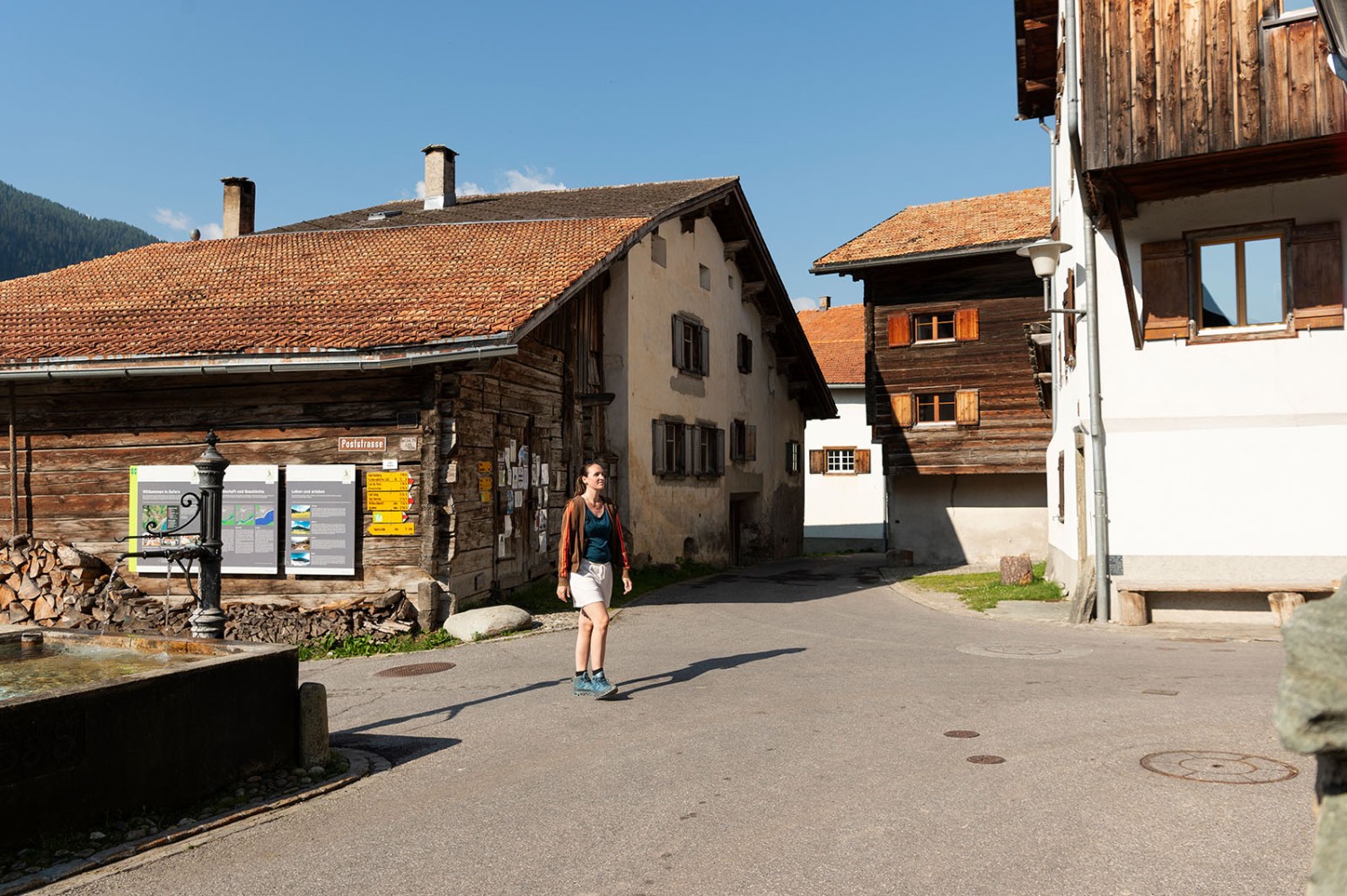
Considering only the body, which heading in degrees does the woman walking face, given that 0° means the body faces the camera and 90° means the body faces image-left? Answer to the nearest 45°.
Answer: approximately 315°

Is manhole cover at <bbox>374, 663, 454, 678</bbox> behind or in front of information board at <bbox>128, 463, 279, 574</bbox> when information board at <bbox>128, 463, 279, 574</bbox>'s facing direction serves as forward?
in front

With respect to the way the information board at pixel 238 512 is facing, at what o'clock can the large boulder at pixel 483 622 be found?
The large boulder is roughly at 10 o'clock from the information board.

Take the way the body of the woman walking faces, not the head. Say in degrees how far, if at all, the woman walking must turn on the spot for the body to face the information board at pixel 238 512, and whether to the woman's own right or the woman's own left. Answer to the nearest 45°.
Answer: approximately 180°

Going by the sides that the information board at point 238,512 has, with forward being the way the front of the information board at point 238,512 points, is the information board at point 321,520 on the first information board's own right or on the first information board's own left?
on the first information board's own left

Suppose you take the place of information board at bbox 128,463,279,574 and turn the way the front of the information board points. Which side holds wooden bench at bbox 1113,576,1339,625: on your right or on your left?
on your left

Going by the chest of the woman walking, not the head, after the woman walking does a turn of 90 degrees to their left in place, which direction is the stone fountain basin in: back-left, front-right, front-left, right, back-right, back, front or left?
back

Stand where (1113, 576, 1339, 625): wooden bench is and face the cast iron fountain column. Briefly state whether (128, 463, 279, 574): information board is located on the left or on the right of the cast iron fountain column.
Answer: right

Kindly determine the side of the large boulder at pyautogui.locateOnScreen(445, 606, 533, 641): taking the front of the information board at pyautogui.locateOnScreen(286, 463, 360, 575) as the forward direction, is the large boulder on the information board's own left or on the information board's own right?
on the information board's own left

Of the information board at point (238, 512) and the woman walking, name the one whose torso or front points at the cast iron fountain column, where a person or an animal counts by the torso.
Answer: the information board

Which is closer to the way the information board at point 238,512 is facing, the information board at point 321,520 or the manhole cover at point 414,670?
the manhole cover

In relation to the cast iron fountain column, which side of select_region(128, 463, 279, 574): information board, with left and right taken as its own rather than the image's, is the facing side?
front

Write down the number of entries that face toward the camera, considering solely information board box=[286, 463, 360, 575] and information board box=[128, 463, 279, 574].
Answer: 2

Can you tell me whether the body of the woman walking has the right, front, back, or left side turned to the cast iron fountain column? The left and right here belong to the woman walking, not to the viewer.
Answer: right

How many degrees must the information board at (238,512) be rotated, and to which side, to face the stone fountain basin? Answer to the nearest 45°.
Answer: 0° — it already faces it
